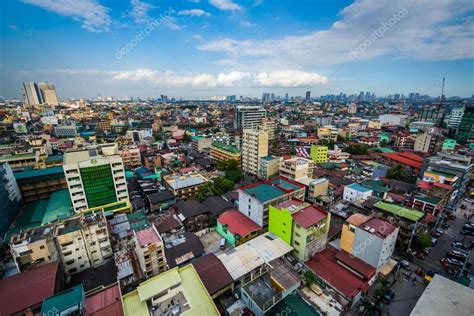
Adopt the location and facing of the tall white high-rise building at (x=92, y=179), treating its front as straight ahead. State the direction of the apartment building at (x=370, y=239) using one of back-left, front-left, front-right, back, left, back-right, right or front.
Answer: front-left

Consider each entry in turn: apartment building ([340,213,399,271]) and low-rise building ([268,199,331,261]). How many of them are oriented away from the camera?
0

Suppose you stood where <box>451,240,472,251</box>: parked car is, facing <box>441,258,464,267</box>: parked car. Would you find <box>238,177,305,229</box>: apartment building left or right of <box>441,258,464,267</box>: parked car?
right

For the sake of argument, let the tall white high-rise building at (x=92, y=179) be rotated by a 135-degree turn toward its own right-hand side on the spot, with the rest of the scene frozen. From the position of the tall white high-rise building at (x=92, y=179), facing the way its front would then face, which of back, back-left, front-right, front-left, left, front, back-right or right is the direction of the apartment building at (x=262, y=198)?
back

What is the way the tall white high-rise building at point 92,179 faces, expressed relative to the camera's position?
facing the viewer

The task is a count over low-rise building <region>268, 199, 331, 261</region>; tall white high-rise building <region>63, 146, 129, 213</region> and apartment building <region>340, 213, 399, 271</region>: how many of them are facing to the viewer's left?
0

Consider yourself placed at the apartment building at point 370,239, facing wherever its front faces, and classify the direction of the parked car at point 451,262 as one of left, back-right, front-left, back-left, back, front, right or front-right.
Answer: left

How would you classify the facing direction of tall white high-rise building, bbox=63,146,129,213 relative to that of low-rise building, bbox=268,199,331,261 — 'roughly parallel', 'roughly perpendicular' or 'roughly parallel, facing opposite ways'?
roughly parallel

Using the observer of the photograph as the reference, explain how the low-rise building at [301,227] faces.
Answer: facing the viewer and to the right of the viewer

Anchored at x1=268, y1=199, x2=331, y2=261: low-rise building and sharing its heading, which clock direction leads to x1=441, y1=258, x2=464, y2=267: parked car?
The parked car is roughly at 10 o'clock from the low-rise building.

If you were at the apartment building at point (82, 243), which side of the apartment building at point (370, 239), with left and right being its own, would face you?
right
